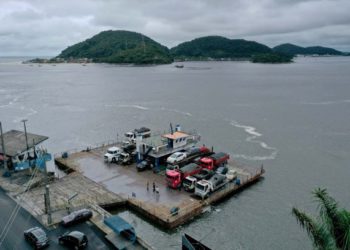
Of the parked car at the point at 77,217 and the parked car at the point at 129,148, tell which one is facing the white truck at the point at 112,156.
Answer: the parked car at the point at 129,148

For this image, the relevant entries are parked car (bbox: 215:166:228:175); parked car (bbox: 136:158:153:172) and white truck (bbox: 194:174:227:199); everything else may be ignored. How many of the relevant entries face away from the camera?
0

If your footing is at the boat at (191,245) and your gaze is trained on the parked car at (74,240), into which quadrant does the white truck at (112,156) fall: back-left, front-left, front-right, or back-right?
front-right

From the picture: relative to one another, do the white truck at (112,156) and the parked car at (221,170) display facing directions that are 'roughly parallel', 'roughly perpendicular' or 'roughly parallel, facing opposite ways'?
roughly parallel

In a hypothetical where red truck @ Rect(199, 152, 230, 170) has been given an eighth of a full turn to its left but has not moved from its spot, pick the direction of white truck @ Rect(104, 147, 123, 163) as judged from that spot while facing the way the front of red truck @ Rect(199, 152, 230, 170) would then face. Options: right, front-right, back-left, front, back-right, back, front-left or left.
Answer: right

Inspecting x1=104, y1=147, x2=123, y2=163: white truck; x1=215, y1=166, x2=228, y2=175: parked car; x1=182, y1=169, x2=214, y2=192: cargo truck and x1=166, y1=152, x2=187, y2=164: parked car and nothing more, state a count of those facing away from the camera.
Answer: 0

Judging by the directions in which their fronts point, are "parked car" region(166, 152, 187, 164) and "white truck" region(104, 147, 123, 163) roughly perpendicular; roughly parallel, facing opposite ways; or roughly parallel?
roughly parallel

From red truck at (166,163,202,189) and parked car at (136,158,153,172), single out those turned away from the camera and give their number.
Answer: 0

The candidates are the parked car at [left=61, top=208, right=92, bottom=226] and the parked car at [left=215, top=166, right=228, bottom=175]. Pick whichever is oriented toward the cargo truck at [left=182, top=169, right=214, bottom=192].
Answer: the parked car at [left=215, top=166, right=228, bottom=175]

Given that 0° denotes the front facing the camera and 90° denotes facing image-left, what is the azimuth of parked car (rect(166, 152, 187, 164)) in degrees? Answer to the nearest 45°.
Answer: approximately 45°
